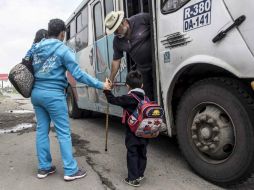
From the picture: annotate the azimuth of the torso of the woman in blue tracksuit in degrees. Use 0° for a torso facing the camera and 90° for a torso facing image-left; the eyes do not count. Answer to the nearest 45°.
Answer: approximately 225°

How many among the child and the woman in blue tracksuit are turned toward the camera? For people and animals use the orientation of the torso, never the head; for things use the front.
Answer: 0

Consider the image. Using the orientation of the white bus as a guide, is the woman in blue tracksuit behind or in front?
behind

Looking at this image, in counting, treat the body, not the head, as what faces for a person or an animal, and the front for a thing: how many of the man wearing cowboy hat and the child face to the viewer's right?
0

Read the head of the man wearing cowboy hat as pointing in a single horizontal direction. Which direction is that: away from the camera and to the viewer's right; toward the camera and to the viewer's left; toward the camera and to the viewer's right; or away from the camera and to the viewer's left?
toward the camera and to the viewer's left

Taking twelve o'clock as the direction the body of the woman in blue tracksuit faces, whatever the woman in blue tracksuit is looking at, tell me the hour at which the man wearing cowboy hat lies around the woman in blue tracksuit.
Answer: The man wearing cowboy hat is roughly at 1 o'clock from the woman in blue tracksuit.

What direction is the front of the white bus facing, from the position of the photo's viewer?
facing the viewer and to the right of the viewer

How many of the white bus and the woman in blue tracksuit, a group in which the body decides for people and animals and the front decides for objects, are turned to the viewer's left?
0

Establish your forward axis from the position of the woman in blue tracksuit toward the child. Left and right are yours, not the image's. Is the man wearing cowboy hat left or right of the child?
left

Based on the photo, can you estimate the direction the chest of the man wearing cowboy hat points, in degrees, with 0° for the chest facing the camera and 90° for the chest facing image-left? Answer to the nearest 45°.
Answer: approximately 45°

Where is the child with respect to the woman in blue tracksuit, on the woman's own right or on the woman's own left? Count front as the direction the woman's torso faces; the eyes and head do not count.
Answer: on the woman's own right

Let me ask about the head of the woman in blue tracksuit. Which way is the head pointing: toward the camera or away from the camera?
away from the camera
